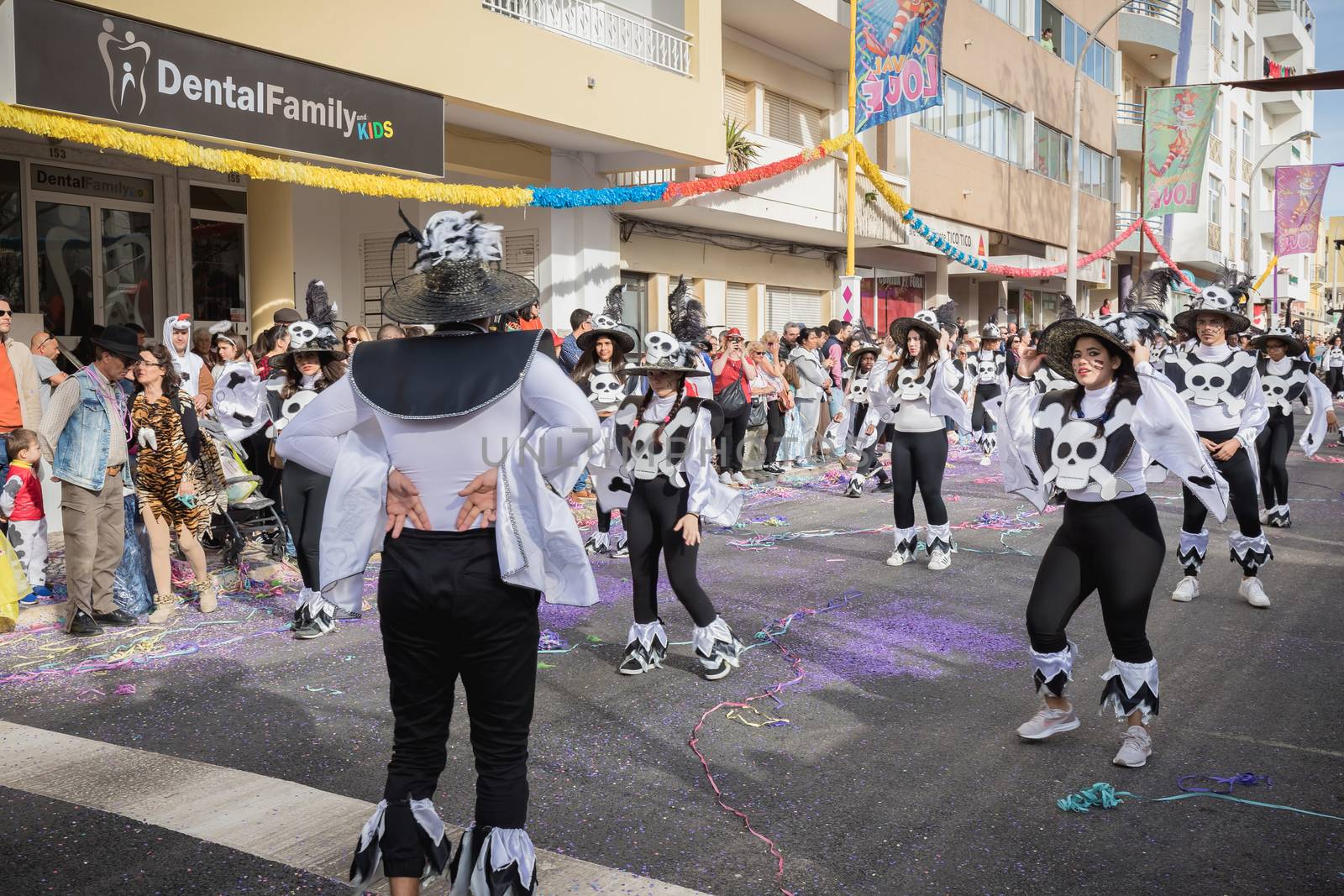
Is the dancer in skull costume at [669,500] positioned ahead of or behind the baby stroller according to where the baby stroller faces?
ahead

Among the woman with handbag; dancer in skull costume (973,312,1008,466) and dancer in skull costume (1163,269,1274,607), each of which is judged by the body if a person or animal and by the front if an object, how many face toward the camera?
3

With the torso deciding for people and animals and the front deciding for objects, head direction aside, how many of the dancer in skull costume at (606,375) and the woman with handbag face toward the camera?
2

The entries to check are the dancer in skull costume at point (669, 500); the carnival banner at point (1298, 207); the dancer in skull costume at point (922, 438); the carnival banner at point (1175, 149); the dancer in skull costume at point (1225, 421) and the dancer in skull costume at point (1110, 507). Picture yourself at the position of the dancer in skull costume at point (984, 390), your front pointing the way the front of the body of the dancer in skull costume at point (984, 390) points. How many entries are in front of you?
4

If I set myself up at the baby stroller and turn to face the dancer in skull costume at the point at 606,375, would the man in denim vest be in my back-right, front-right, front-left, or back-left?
back-right

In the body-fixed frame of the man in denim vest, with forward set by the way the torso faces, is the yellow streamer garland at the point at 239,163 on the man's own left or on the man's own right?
on the man's own left

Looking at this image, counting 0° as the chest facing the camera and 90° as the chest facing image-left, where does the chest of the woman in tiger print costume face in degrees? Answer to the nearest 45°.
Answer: approximately 45°

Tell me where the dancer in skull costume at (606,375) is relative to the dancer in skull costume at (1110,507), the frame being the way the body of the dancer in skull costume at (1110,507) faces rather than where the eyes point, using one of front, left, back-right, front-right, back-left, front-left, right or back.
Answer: right

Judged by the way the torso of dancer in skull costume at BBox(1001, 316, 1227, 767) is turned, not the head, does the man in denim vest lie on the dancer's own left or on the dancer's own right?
on the dancer's own right

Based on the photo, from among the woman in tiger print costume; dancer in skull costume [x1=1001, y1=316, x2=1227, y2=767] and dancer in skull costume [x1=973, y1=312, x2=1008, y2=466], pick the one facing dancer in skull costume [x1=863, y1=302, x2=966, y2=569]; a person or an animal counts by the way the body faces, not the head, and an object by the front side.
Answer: dancer in skull costume [x1=973, y1=312, x2=1008, y2=466]

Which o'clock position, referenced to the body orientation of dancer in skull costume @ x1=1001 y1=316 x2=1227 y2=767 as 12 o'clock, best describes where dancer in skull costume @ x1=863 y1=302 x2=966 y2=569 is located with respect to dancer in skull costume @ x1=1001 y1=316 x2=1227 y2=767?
dancer in skull costume @ x1=863 y1=302 x2=966 y2=569 is roughly at 4 o'clock from dancer in skull costume @ x1=1001 y1=316 x2=1227 y2=767.
